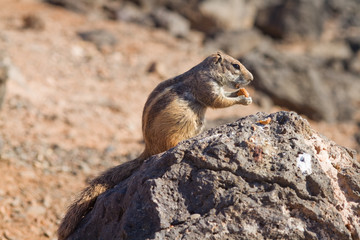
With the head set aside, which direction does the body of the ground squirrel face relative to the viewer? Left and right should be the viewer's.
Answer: facing to the right of the viewer

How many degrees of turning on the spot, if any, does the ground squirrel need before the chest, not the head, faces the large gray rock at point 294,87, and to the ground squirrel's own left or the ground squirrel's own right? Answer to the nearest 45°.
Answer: approximately 90° to the ground squirrel's own left
